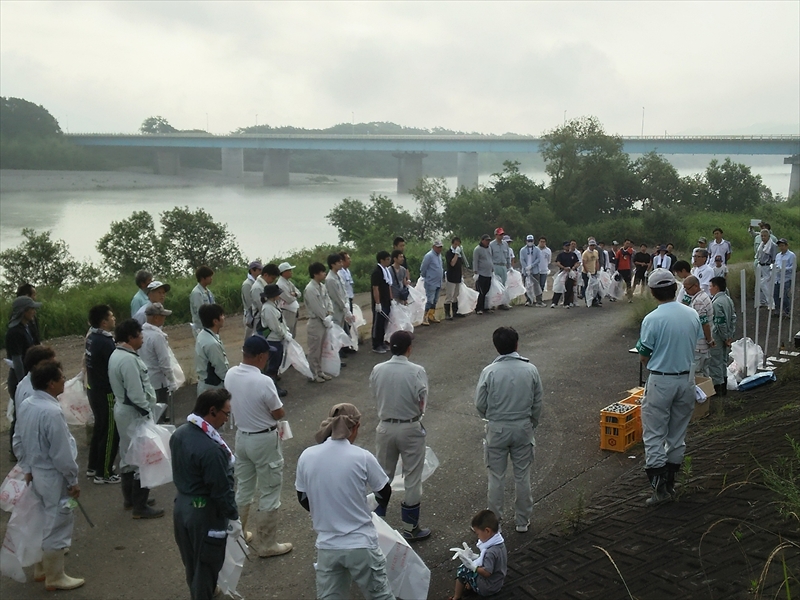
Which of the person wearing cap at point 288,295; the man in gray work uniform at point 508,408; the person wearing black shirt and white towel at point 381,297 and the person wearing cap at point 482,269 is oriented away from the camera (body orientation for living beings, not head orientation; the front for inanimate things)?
the man in gray work uniform

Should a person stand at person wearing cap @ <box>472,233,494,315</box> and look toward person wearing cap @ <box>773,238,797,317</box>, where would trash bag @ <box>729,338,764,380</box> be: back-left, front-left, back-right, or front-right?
front-right

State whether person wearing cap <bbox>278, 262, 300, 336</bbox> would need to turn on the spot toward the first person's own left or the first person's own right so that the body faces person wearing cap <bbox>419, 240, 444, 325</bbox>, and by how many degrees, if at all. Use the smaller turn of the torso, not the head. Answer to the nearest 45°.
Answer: approximately 45° to the first person's own left

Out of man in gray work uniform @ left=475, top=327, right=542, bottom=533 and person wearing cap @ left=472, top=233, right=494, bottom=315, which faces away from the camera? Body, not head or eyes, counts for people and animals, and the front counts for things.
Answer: the man in gray work uniform

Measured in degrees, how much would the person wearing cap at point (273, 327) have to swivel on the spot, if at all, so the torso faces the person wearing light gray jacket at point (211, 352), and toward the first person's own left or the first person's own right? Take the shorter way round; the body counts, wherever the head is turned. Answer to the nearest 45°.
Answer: approximately 90° to the first person's own right

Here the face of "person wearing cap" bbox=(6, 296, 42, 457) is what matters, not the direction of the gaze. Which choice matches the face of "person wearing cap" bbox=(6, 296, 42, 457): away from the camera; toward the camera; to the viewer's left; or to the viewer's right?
to the viewer's right

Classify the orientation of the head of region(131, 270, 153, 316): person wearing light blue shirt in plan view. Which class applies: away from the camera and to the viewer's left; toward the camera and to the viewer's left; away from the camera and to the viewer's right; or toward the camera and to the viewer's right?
toward the camera and to the viewer's right

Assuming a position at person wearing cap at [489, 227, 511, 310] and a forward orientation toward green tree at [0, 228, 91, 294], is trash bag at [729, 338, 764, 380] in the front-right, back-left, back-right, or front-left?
back-left

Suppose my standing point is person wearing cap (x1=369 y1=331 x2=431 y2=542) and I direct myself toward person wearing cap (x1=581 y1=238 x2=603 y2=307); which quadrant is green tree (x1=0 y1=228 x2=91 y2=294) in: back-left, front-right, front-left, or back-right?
front-left

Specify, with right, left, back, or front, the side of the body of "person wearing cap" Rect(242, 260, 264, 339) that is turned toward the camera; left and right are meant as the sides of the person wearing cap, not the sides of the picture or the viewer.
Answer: right

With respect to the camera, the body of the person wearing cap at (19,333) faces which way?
to the viewer's right

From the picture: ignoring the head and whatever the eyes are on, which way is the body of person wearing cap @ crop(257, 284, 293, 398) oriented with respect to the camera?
to the viewer's right

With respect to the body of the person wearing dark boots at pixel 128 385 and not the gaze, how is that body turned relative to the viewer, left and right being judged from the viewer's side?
facing to the right of the viewer

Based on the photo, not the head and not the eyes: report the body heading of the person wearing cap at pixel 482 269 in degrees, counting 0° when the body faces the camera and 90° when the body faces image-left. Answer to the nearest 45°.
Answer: approximately 315°

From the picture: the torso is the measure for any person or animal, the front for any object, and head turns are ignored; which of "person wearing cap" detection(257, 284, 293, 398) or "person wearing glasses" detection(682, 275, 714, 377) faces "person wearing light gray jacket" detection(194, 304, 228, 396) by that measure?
"person wearing glasses" detection(682, 275, 714, 377)

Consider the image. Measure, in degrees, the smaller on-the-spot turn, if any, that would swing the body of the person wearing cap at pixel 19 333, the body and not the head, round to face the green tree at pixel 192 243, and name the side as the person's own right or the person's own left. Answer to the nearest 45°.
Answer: approximately 90° to the person's own left

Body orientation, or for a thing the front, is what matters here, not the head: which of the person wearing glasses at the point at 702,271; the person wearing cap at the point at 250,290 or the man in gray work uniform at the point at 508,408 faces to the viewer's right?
the person wearing cap at the point at 250,290
